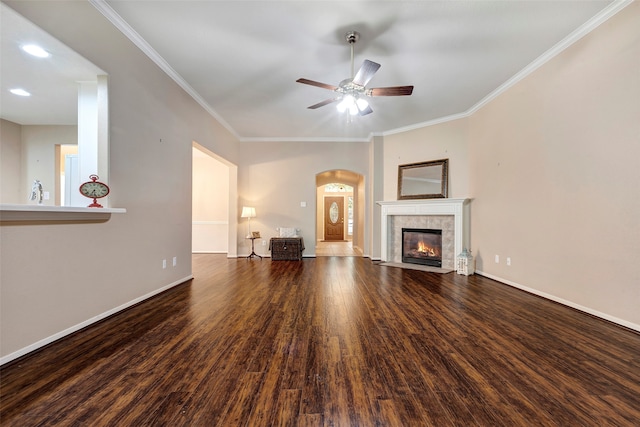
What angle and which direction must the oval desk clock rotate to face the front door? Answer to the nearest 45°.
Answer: approximately 135° to its left

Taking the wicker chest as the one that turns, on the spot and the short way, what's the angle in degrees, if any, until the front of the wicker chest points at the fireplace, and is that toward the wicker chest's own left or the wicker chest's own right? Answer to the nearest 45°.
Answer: approximately 90° to the wicker chest's own left

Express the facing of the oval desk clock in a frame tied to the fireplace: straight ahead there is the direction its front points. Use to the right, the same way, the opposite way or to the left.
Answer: to the left

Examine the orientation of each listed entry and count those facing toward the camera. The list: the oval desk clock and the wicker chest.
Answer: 2

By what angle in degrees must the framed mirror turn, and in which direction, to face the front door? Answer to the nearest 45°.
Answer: approximately 90° to its right

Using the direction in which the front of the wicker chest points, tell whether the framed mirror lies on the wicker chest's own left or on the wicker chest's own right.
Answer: on the wicker chest's own left

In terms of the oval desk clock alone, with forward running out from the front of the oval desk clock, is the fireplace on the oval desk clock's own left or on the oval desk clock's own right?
on the oval desk clock's own left

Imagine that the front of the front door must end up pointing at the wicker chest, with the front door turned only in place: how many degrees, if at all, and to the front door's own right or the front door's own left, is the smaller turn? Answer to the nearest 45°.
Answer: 0° — it already faces it

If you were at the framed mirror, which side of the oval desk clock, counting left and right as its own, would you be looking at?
left

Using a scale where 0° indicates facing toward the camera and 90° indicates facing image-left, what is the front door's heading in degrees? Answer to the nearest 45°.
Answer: approximately 0°
